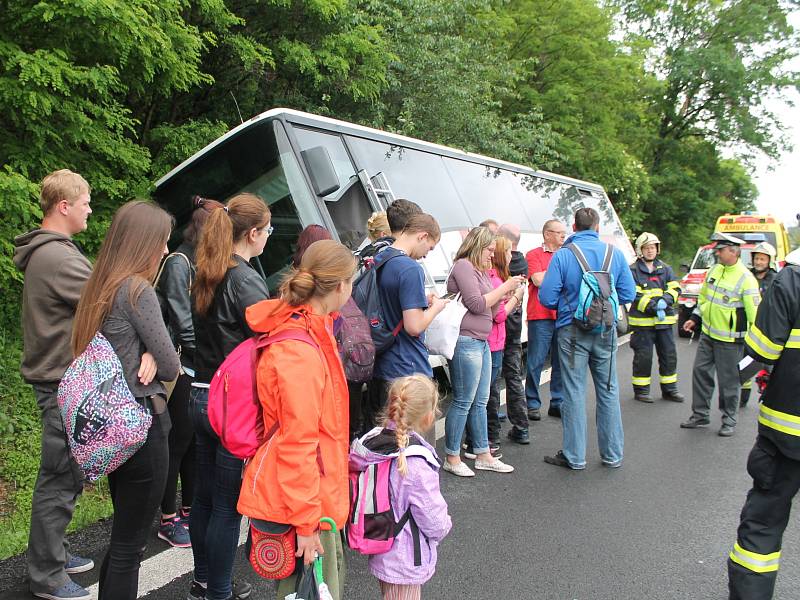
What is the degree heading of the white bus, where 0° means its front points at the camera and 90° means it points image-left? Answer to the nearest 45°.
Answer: approximately 45°

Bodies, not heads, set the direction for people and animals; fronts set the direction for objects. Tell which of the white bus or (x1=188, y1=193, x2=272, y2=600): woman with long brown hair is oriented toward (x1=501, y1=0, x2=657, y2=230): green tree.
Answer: the woman with long brown hair

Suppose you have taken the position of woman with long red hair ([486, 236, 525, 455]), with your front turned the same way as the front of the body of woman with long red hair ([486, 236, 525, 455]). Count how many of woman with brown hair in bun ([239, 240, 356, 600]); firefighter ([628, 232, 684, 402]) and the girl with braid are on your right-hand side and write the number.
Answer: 2

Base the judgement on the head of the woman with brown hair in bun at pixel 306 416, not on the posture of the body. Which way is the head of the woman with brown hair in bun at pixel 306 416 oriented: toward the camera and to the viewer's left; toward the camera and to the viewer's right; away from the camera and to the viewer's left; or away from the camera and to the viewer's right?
away from the camera and to the viewer's right

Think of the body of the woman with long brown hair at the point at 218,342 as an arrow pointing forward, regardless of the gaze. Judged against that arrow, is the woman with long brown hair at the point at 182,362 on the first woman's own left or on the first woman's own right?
on the first woman's own left

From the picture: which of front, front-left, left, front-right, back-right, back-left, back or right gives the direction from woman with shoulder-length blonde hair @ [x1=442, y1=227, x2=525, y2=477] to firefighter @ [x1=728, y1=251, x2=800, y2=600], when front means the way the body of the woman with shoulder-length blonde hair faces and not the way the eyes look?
front-right

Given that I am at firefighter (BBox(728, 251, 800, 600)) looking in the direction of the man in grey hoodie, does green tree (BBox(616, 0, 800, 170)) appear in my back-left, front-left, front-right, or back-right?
back-right

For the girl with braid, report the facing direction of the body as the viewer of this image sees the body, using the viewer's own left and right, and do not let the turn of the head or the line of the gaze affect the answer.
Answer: facing away from the viewer and to the right of the viewer

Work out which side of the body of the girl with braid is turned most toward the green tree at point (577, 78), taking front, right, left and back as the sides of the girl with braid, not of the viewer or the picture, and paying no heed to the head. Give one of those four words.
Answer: front

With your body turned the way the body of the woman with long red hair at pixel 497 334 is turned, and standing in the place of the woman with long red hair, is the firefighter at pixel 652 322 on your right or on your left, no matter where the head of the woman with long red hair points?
on your left

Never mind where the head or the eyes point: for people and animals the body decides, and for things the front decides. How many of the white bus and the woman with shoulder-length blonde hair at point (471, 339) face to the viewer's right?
1

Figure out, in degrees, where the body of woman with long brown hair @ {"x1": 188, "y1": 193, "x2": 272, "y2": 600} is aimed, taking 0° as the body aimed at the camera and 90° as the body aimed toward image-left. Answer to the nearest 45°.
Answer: approximately 225°

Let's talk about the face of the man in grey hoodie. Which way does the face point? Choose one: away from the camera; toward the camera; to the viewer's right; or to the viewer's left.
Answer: to the viewer's right

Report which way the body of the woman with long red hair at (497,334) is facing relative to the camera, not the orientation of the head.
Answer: to the viewer's right
